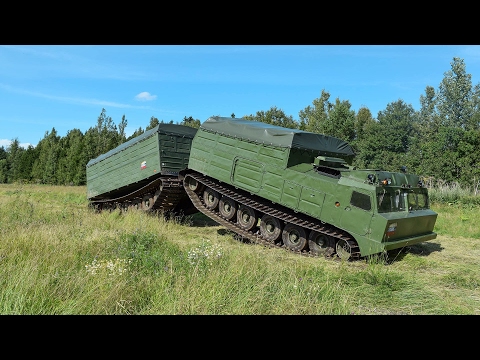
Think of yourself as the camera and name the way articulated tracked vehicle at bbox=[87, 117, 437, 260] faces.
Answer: facing the viewer and to the right of the viewer
